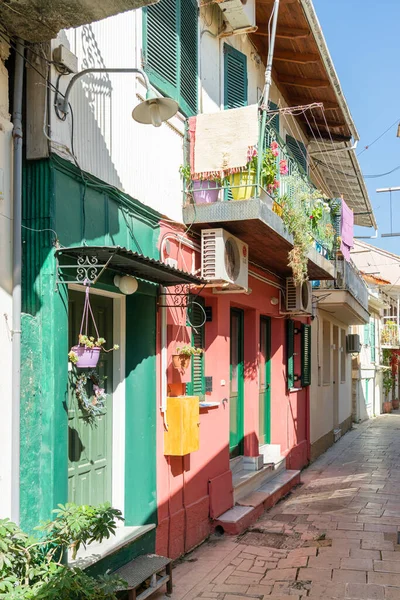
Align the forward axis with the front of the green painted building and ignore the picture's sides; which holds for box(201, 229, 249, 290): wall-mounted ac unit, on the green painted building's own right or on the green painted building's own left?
on the green painted building's own left

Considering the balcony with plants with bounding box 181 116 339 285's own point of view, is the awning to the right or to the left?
on its right

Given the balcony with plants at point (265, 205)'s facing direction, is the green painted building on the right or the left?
on its right

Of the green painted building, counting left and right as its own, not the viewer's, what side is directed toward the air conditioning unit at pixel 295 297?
left

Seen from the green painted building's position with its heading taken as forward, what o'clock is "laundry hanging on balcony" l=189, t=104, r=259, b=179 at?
The laundry hanging on balcony is roughly at 9 o'clock from the green painted building.

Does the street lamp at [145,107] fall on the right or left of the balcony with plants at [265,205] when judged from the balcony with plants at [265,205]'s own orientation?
on its right

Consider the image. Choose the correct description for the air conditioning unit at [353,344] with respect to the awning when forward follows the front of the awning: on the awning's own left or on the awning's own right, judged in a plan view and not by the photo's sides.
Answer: on the awning's own left
